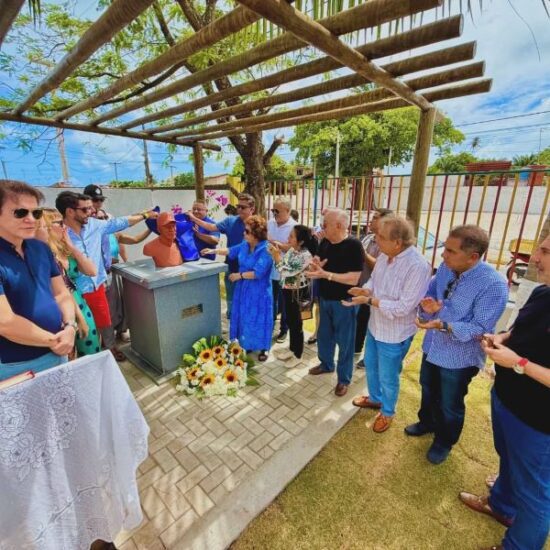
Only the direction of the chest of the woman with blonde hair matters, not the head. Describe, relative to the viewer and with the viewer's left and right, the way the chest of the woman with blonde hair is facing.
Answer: facing to the right of the viewer

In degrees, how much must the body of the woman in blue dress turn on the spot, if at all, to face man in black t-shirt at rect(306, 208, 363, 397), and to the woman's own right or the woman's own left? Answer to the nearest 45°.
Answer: approximately 90° to the woman's own left

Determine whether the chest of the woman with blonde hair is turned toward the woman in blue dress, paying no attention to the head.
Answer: yes

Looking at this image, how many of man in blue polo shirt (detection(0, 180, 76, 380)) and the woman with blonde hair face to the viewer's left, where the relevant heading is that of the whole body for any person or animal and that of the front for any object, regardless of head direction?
0

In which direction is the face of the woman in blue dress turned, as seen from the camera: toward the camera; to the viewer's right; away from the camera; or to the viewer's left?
to the viewer's left

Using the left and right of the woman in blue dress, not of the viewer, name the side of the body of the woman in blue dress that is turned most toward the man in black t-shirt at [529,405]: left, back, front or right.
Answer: left

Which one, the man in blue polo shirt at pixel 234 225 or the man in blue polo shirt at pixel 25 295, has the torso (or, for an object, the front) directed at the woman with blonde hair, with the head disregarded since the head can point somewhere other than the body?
the man in blue polo shirt at pixel 234 225

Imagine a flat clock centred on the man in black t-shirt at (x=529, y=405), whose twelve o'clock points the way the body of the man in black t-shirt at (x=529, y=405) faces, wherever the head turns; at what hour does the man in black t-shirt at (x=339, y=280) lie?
the man in black t-shirt at (x=339, y=280) is roughly at 1 o'clock from the man in black t-shirt at (x=529, y=405).

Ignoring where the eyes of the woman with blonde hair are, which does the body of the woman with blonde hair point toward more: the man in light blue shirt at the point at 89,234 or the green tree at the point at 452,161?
the green tree

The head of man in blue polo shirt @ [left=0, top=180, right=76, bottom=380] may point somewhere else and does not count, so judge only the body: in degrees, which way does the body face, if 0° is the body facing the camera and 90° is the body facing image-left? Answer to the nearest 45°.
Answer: approximately 315°

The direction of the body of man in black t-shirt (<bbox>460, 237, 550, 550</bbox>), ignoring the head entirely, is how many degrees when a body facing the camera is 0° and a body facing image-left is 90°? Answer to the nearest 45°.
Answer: approximately 90°

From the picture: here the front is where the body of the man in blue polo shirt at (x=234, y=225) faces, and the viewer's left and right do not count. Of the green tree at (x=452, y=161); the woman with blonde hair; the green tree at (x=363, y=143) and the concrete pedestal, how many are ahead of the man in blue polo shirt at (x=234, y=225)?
2

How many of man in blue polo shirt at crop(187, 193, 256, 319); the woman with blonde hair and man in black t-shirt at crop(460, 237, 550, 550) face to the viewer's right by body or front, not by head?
1

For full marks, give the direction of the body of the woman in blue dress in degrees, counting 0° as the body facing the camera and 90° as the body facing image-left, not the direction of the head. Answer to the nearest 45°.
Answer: approximately 45°

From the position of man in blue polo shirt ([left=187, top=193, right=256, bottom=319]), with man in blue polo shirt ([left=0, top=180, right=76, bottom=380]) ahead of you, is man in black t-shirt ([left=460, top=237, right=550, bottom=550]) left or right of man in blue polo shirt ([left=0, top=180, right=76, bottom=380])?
left
